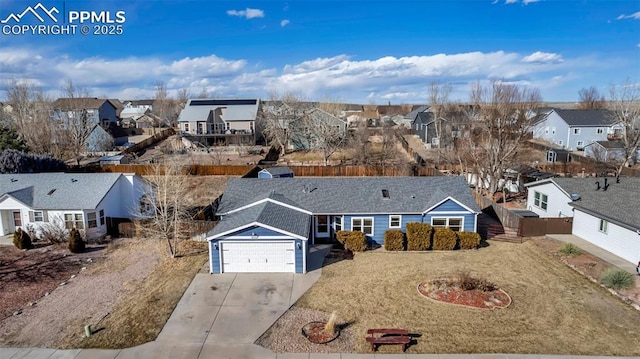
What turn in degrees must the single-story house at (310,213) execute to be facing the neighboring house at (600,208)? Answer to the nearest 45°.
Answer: approximately 90° to its left

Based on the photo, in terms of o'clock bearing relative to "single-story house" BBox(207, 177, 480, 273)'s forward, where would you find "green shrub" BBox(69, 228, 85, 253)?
The green shrub is roughly at 3 o'clock from the single-story house.

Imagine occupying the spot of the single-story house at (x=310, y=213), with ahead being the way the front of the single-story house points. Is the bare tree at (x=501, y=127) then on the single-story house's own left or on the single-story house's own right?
on the single-story house's own left

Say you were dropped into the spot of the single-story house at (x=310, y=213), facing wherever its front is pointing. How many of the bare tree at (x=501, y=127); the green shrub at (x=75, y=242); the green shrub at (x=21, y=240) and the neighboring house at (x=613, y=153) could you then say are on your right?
2

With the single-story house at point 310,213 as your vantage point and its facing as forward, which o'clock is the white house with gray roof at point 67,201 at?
The white house with gray roof is roughly at 3 o'clock from the single-story house.

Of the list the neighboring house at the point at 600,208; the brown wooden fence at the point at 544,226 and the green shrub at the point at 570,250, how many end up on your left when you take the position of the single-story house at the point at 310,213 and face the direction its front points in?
3

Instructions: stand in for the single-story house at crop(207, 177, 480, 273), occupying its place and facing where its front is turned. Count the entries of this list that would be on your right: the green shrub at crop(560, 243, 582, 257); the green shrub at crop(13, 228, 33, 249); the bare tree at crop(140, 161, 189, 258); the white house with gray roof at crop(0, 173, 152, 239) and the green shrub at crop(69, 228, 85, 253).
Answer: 4

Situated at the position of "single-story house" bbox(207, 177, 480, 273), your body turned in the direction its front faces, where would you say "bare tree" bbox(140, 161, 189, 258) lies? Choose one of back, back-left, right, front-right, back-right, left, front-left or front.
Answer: right

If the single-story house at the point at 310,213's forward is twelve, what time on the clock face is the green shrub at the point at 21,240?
The green shrub is roughly at 3 o'clock from the single-story house.

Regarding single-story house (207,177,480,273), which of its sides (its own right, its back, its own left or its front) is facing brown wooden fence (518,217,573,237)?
left

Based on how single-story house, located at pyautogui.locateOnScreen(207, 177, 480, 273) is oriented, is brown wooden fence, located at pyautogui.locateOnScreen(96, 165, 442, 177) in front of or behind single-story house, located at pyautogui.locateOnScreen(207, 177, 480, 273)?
behind

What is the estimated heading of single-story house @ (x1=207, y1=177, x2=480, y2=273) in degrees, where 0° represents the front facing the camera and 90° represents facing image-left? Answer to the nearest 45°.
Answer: approximately 0°
